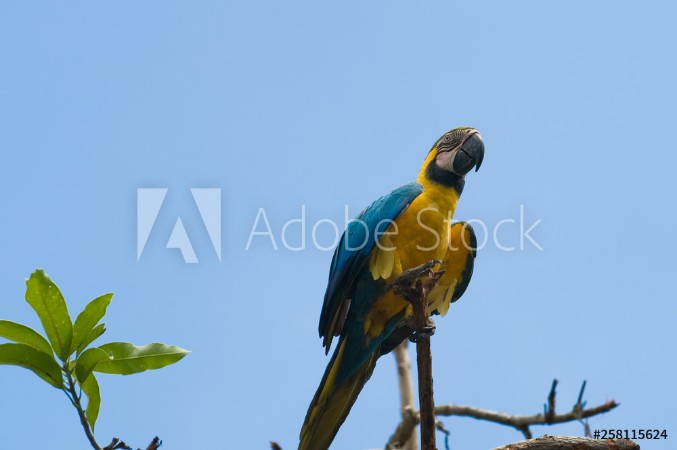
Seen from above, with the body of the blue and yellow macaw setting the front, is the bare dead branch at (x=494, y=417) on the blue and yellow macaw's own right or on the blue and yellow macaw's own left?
on the blue and yellow macaw's own left

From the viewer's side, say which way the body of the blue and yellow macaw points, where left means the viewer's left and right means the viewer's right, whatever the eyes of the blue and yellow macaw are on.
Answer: facing the viewer and to the right of the viewer

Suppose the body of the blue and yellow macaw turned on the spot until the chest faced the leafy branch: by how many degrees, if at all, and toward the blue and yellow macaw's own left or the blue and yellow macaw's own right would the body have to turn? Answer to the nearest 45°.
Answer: approximately 90° to the blue and yellow macaw's own right

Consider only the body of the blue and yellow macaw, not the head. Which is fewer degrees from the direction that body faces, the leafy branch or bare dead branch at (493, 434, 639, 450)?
the bare dead branch
